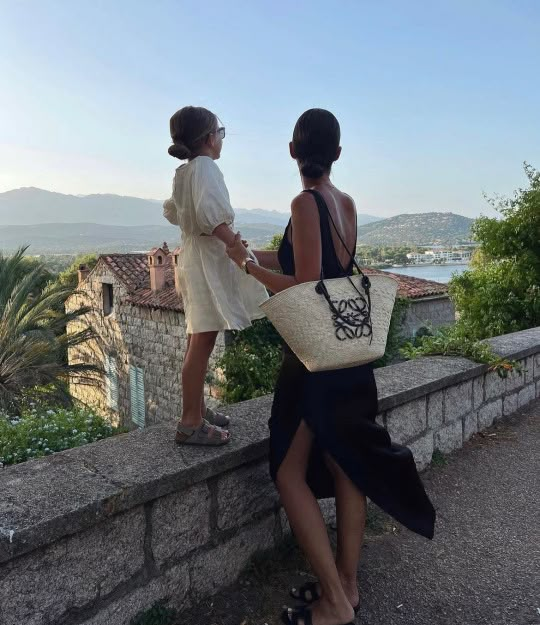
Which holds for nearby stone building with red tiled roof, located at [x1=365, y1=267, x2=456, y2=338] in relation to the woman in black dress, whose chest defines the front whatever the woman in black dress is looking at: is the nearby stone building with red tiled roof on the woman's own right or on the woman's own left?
on the woman's own right

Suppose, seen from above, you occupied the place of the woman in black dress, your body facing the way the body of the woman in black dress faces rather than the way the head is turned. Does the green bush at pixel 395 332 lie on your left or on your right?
on your right

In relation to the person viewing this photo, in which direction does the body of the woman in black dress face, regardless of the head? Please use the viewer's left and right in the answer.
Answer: facing away from the viewer and to the left of the viewer

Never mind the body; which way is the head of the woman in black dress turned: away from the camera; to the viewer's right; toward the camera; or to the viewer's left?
away from the camera

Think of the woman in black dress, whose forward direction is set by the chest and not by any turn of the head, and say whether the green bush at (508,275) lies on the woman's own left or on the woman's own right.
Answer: on the woman's own right

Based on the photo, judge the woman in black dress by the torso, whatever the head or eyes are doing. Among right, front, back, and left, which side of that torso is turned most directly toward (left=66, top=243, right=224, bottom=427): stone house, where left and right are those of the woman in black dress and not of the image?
front
